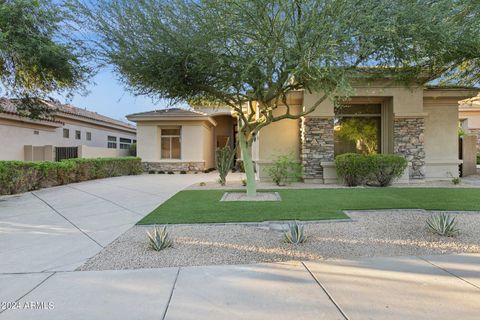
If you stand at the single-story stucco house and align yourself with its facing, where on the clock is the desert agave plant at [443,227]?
The desert agave plant is roughly at 12 o'clock from the single-story stucco house.

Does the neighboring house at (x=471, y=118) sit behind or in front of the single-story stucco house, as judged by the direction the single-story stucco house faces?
behind

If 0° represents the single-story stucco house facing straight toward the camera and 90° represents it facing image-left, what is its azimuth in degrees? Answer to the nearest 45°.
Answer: approximately 0°

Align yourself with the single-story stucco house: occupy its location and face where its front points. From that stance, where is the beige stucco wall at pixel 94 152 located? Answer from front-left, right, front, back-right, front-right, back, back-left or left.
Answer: right

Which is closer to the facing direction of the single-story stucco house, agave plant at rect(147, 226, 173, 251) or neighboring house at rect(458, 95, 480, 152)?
the agave plant

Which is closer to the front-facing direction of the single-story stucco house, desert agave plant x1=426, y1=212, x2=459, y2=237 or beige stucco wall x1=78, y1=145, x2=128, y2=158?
the desert agave plant

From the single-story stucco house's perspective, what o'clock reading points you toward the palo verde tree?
The palo verde tree is roughly at 1 o'clock from the single-story stucco house.

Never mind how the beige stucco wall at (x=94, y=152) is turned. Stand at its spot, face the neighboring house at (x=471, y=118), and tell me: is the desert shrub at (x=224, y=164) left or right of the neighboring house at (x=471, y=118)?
right

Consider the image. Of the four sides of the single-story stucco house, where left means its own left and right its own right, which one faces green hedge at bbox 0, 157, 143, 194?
right

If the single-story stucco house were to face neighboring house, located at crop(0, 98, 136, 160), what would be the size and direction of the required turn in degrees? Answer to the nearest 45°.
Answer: approximately 90° to its right

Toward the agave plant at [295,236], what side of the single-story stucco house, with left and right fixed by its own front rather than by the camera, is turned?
front
